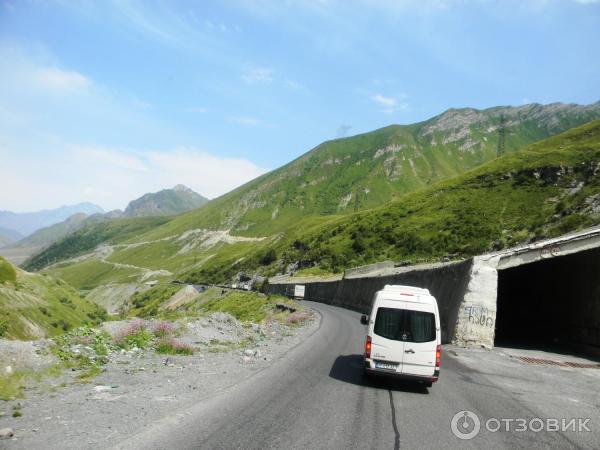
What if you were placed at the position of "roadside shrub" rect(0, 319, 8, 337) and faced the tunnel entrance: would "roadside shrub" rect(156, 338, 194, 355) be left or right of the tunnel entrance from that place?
right

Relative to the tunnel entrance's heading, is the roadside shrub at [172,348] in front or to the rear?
in front

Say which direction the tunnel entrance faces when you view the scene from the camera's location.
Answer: facing the viewer and to the left of the viewer

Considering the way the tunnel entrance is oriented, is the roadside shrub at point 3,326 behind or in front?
in front

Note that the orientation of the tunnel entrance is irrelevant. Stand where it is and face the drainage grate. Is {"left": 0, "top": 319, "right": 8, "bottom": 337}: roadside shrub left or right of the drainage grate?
right

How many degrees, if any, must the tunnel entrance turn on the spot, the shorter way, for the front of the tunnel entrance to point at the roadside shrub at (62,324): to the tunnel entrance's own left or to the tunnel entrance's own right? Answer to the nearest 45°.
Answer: approximately 45° to the tunnel entrance's own right

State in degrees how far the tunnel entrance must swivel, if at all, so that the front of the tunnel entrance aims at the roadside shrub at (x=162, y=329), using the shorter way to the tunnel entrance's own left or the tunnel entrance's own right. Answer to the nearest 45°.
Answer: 0° — it already faces it
